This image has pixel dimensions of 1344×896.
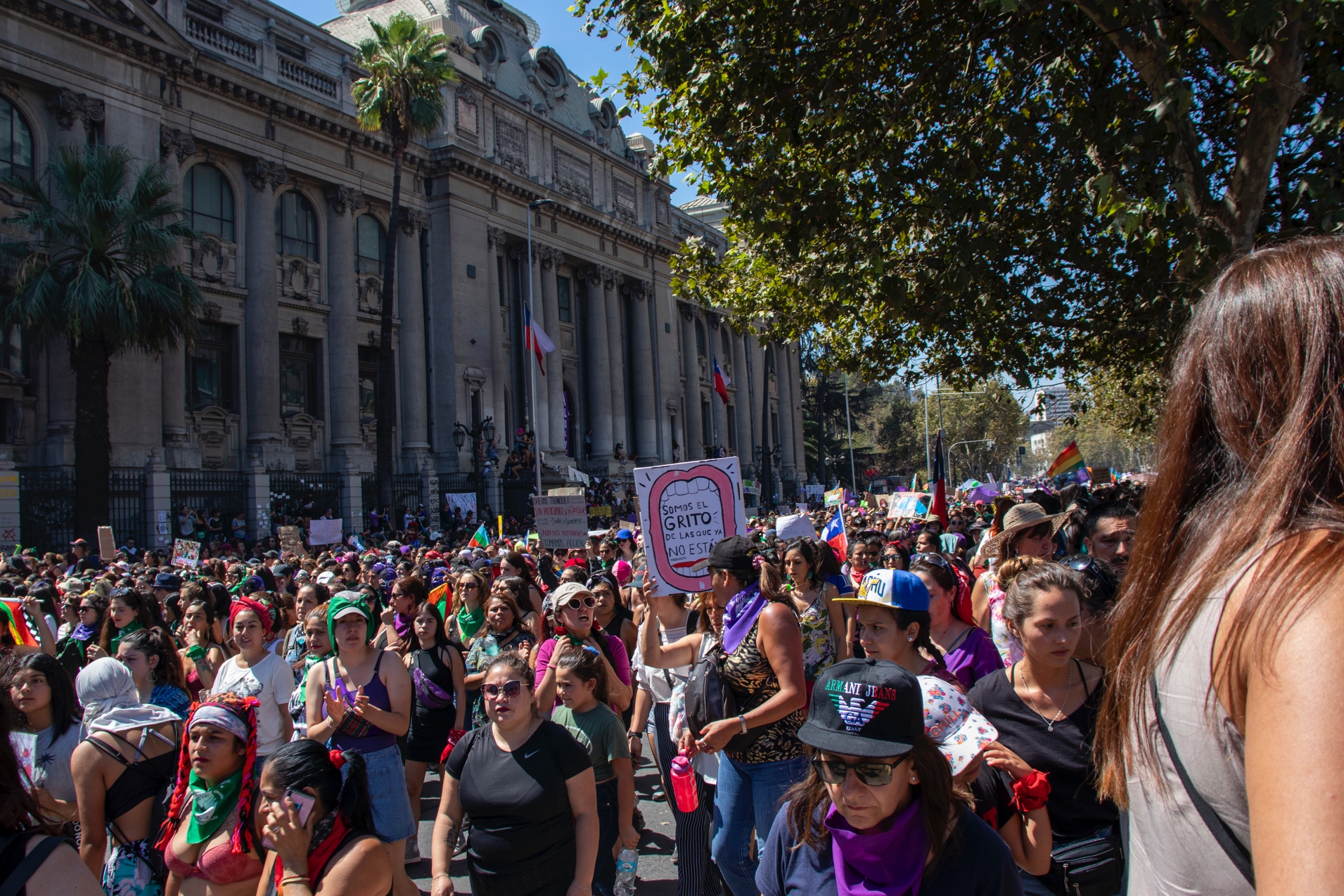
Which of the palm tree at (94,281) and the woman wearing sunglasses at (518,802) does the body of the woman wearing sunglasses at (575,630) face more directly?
the woman wearing sunglasses

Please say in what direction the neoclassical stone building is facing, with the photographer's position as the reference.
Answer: facing the viewer and to the right of the viewer

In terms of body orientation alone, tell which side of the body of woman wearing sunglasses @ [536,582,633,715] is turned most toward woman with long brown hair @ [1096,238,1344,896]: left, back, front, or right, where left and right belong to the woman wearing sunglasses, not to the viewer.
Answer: front

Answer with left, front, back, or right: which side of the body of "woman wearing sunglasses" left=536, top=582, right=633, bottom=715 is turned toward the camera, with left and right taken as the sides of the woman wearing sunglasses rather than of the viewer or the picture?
front

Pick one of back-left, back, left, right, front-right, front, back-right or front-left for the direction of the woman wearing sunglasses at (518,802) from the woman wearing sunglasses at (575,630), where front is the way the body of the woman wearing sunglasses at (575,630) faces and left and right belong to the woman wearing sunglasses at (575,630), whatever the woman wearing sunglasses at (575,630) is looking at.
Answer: front

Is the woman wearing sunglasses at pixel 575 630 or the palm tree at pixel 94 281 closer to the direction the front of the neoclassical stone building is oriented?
the woman wearing sunglasses

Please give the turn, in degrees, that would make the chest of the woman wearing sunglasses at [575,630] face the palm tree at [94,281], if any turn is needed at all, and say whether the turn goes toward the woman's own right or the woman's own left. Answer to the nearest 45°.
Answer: approximately 135° to the woman's own right

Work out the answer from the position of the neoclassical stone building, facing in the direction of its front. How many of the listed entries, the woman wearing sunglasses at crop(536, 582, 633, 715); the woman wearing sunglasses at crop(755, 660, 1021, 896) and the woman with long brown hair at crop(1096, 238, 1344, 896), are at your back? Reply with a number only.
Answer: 0

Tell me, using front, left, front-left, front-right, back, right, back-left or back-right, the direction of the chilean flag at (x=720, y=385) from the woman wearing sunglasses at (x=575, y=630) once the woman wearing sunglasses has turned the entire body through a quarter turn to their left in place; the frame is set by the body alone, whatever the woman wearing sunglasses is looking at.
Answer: left

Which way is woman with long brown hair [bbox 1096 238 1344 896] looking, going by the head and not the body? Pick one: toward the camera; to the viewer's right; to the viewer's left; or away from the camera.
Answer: away from the camera

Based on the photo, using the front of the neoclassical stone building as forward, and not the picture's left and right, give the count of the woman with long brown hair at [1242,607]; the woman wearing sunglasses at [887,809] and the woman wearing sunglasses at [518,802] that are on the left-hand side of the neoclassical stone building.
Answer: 0

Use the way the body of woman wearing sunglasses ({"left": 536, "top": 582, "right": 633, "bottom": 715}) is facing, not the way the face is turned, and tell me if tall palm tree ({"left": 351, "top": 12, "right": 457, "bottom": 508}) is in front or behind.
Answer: behind

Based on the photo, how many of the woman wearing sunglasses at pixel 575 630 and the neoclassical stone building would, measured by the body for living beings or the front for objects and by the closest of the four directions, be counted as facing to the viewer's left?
0

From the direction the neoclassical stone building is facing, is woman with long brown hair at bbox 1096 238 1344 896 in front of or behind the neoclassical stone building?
in front
